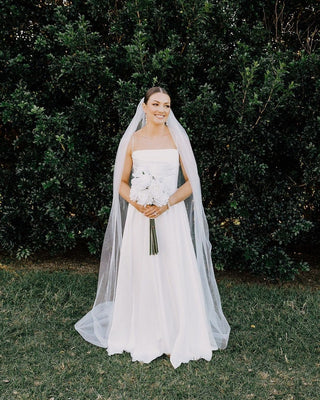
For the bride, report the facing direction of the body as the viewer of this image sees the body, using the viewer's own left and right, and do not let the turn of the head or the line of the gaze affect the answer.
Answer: facing the viewer
